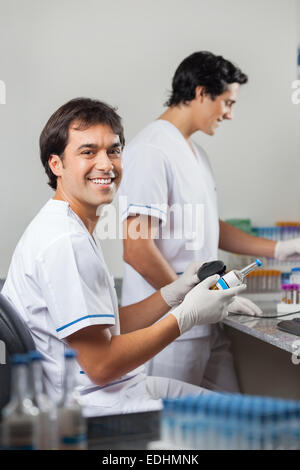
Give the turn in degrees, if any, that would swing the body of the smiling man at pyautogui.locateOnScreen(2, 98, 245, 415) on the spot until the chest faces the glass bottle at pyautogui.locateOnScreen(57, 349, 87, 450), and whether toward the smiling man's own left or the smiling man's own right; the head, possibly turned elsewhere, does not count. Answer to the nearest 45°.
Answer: approximately 90° to the smiling man's own right

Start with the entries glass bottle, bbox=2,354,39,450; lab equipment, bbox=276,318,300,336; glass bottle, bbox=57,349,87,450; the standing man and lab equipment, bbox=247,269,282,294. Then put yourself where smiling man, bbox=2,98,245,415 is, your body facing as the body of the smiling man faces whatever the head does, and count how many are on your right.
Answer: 2

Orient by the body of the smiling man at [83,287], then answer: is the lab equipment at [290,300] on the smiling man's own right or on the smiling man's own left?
on the smiling man's own left

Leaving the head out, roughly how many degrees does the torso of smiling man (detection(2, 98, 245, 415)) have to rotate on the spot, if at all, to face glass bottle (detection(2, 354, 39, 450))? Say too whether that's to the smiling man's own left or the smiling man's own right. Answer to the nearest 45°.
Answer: approximately 90° to the smiling man's own right

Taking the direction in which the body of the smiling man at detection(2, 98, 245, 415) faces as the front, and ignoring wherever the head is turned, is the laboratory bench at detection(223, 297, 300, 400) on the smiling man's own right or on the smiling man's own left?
on the smiling man's own left

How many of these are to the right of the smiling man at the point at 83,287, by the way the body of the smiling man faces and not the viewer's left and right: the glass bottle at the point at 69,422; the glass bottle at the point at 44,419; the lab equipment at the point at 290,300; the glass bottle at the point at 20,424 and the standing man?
3

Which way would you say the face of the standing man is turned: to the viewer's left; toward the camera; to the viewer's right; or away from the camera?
to the viewer's right

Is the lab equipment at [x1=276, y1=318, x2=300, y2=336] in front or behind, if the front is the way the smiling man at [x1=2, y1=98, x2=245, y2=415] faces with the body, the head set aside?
in front

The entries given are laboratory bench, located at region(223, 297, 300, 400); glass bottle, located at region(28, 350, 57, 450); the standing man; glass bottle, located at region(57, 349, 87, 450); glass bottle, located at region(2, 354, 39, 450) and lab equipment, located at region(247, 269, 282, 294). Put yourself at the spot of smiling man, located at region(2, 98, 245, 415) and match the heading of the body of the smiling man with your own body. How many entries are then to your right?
3

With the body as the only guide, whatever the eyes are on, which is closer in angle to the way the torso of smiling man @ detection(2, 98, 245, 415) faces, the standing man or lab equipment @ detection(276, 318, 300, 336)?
the lab equipment

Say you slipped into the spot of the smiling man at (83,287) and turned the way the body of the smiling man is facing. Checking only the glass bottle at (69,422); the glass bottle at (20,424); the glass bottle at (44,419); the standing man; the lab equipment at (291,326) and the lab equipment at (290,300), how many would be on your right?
3

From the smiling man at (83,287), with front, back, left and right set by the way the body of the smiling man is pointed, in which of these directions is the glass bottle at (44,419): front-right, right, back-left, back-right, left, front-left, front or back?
right

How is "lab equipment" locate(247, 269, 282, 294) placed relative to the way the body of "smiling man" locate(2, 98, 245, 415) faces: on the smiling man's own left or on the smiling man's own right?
on the smiling man's own left

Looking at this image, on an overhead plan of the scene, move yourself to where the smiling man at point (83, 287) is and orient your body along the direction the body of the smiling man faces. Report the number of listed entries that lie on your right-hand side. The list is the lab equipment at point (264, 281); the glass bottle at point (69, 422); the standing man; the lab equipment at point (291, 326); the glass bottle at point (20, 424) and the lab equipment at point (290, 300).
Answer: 2

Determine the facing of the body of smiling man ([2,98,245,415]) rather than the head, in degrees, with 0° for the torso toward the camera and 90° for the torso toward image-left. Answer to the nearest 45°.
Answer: approximately 270°
